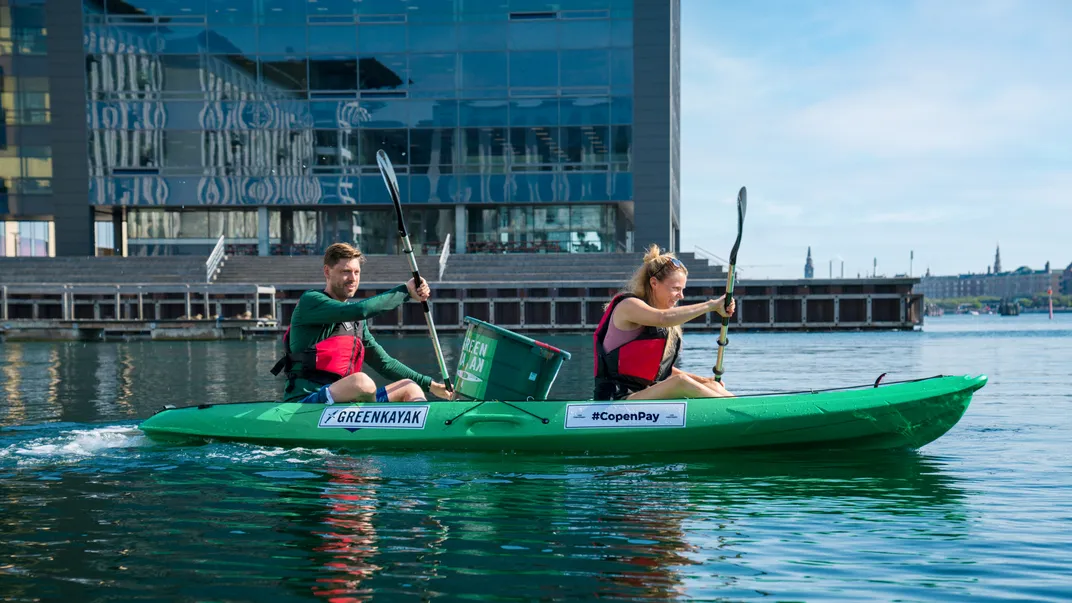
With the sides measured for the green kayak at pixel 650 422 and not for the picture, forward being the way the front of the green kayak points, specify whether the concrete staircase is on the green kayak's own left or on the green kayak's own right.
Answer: on the green kayak's own left

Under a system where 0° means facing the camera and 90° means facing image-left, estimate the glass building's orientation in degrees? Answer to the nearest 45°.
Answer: approximately 0°

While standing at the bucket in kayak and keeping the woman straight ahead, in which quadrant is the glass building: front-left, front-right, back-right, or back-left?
back-left

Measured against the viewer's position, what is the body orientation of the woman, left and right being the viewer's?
facing to the right of the viewer

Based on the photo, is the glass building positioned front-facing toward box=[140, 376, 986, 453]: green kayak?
yes

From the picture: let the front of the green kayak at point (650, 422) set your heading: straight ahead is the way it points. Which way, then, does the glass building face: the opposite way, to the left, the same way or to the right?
to the right

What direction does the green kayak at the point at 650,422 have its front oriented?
to the viewer's right

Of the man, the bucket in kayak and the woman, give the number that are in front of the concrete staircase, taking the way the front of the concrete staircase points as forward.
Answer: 3

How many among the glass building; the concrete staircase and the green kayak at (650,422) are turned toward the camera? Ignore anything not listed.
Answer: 2
